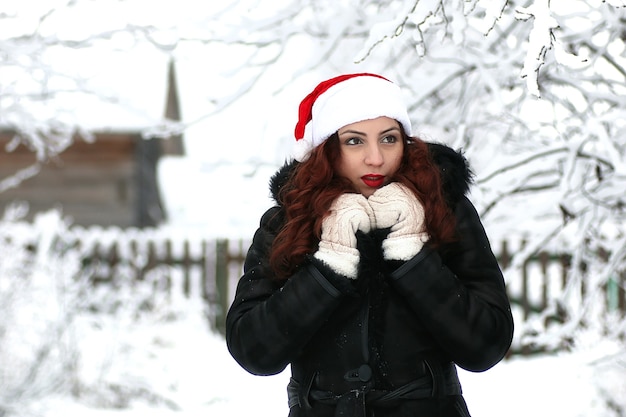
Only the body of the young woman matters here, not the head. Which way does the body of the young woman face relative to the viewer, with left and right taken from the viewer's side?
facing the viewer

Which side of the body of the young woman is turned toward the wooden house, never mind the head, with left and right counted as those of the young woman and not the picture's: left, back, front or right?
back

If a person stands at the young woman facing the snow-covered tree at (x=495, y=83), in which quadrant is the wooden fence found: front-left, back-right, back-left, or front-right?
front-left

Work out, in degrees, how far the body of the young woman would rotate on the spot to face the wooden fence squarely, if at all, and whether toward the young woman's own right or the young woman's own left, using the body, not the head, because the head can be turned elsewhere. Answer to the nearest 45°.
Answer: approximately 180°

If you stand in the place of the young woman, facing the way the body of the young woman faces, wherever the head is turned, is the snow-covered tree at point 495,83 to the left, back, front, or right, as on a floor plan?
back

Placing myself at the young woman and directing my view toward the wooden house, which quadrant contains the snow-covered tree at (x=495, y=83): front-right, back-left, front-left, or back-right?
front-right

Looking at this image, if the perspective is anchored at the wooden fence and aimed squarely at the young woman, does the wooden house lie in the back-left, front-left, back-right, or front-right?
back-right
